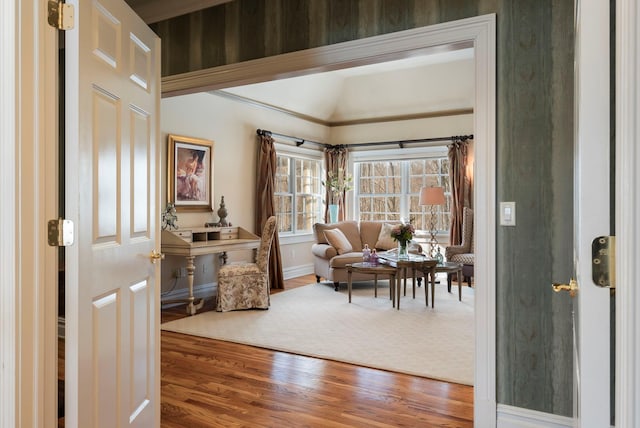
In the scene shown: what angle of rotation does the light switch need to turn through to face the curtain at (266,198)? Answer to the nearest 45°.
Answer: approximately 135° to its right

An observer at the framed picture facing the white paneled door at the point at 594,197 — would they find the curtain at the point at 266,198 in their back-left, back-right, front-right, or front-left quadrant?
back-left

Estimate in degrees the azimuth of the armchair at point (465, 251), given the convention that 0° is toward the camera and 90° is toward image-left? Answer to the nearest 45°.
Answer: approximately 90°

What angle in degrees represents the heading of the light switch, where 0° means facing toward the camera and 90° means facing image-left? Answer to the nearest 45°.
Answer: approximately 0°

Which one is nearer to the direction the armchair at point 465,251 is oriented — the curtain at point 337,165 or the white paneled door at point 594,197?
the curtain

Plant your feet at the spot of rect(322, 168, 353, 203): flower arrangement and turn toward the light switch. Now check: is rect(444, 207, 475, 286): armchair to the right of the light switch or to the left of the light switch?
left

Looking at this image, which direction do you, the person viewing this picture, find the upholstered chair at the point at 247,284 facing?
facing to the left of the viewer

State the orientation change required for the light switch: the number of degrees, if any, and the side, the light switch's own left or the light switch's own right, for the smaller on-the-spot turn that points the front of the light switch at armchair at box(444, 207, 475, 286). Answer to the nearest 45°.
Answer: approximately 180°

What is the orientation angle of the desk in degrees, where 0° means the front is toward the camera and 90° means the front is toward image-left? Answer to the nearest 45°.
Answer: approximately 315°
